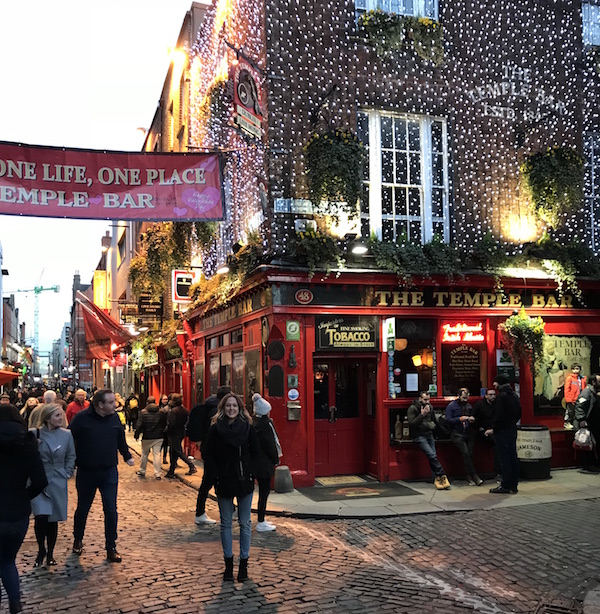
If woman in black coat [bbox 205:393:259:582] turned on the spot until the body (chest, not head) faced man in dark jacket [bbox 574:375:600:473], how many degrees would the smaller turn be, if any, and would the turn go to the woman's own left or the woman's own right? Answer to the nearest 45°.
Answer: approximately 135° to the woman's own left

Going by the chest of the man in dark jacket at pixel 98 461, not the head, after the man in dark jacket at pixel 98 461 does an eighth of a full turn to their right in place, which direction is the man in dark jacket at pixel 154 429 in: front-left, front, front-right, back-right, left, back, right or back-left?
back

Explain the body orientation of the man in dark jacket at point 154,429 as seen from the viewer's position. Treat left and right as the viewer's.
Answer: facing away from the viewer

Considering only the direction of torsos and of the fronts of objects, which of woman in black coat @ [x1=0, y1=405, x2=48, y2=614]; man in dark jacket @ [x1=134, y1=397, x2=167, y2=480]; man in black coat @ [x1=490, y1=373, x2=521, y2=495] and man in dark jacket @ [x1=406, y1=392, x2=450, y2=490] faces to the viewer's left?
the man in black coat

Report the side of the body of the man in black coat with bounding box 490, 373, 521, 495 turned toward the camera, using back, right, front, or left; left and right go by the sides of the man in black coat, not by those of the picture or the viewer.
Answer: left

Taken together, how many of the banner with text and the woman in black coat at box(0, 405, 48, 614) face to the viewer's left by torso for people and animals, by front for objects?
0

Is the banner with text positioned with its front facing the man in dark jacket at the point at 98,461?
yes
